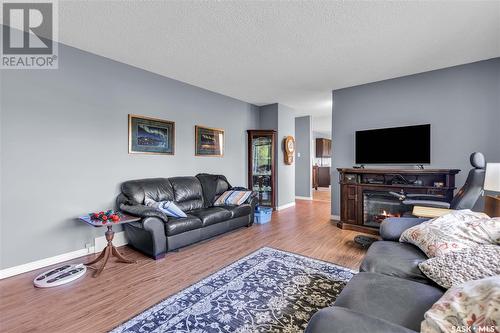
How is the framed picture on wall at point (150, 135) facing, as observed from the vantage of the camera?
facing the viewer and to the right of the viewer

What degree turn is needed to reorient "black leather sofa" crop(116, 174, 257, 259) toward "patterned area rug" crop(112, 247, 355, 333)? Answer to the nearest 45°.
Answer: approximately 45° to its right

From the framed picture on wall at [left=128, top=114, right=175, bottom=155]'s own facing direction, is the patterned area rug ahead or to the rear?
ahead

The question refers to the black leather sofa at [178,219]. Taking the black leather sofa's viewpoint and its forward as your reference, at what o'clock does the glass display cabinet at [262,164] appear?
The glass display cabinet is roughly at 9 o'clock from the black leather sofa.

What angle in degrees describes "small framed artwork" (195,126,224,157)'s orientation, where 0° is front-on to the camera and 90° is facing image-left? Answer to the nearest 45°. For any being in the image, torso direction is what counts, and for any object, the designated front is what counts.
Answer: approximately 315°

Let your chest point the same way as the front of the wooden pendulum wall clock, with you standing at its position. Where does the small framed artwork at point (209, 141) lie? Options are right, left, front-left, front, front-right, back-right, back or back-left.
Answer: right

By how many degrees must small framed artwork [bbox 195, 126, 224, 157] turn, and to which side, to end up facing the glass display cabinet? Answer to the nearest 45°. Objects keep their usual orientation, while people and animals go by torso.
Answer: approximately 90° to its left

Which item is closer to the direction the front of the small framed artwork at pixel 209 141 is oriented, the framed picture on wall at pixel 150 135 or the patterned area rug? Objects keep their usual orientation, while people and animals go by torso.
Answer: the patterned area rug

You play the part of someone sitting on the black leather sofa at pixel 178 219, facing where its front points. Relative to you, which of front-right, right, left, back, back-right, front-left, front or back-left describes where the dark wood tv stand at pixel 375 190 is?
front-left
